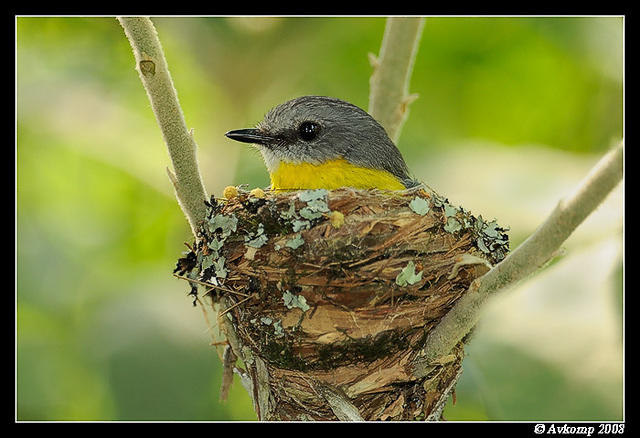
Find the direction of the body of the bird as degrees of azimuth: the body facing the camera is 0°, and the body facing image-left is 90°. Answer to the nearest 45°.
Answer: approximately 90°
